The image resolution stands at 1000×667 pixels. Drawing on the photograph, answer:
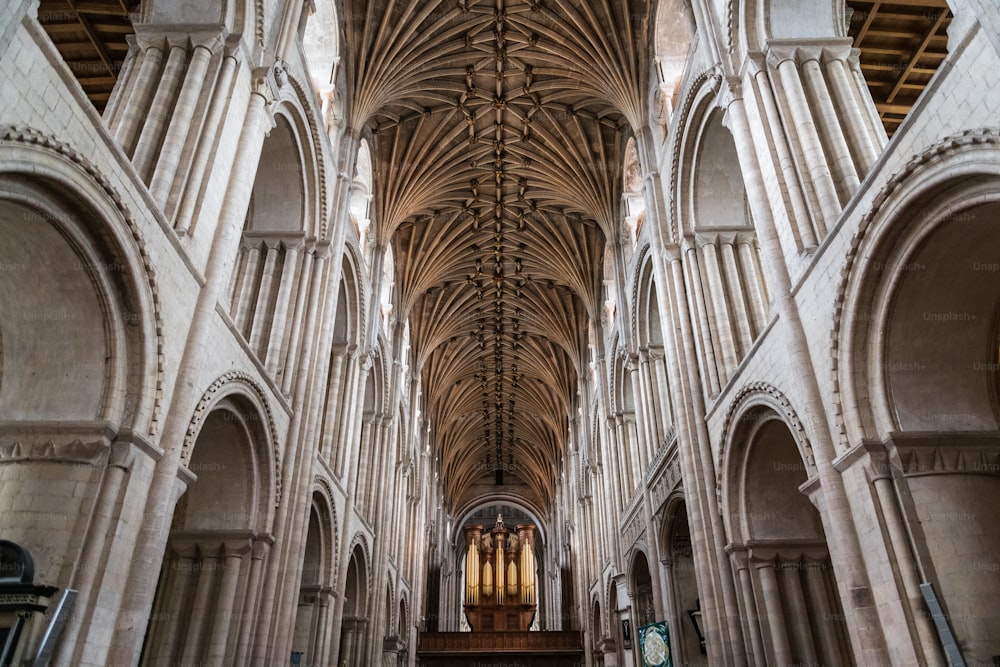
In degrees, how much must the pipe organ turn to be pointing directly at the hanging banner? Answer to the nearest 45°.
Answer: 0° — it already faces it

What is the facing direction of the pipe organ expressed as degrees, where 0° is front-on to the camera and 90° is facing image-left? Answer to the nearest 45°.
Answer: approximately 0°
